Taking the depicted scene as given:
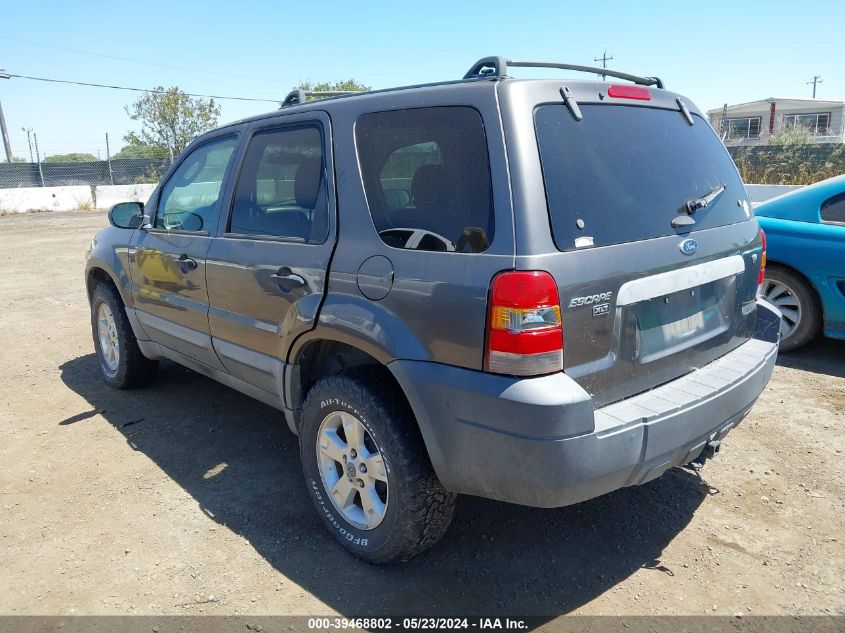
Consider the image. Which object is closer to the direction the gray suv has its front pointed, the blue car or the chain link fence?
the chain link fence

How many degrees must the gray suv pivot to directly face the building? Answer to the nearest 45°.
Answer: approximately 90° to its right

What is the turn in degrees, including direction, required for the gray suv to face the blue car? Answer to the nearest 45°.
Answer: approximately 90° to its right

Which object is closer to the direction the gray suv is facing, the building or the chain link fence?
the chain link fence

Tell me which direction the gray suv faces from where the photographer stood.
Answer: facing away from the viewer and to the left of the viewer
